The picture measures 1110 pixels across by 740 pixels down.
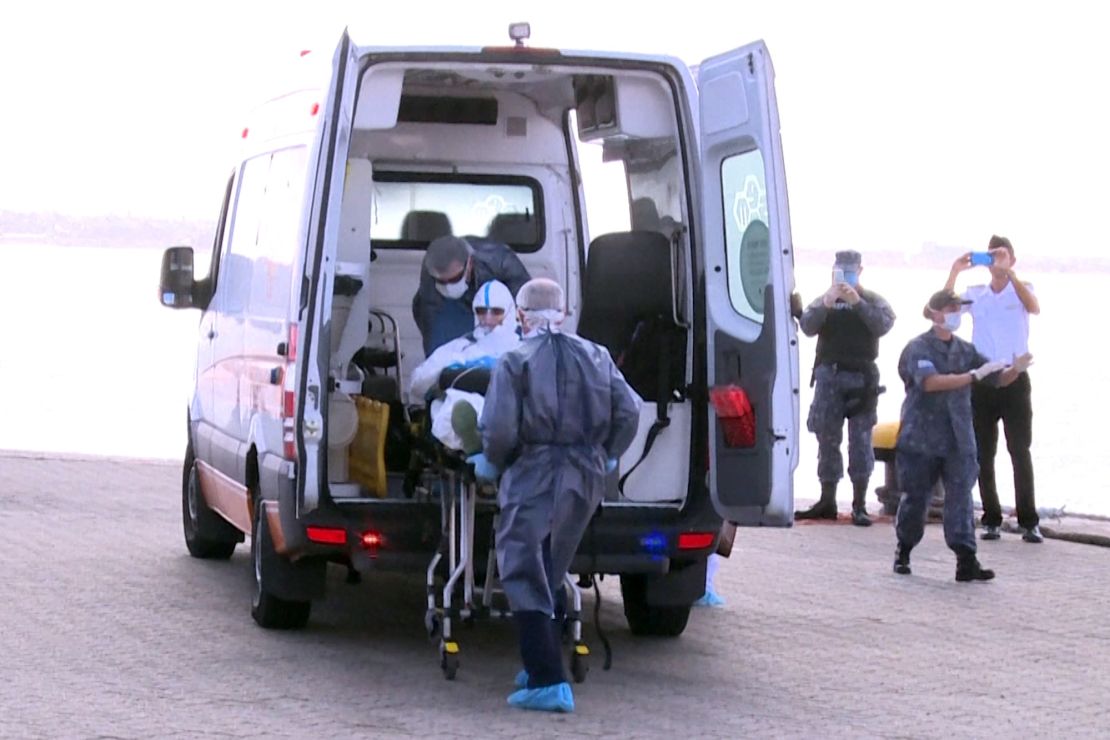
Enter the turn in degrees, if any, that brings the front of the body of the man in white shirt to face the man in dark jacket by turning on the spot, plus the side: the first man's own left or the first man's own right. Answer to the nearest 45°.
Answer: approximately 45° to the first man's own right

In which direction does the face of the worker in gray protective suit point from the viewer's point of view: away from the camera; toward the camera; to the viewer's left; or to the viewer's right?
away from the camera

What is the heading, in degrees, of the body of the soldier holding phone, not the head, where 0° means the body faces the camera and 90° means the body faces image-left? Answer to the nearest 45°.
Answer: approximately 0°

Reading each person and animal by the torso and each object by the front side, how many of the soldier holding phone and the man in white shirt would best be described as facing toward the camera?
2

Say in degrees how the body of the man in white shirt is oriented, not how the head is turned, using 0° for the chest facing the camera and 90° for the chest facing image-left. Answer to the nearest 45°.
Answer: approximately 0°

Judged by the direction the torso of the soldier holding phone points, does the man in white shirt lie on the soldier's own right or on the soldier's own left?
on the soldier's own left

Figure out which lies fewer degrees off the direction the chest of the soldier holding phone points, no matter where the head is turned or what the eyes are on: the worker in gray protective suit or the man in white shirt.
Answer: the worker in gray protective suit
